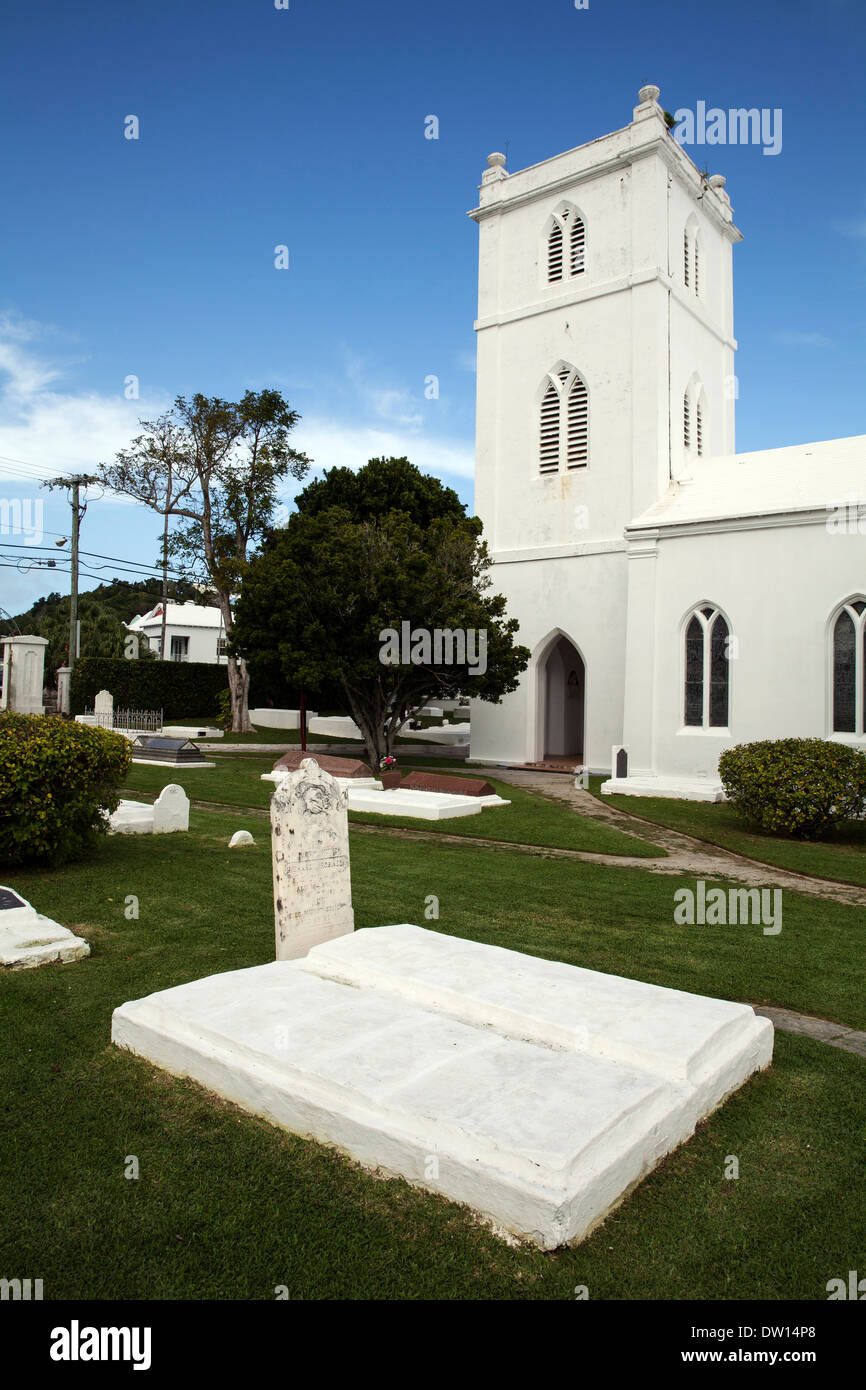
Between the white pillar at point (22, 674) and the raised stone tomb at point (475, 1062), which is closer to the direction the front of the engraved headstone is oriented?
the raised stone tomb

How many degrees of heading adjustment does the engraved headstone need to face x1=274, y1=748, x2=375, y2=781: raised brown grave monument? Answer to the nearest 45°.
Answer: approximately 135° to its left

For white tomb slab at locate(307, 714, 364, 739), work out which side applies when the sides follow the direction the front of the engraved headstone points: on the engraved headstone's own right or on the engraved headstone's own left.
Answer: on the engraved headstone's own left

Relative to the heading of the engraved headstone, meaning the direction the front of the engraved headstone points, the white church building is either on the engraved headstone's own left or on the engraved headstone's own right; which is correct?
on the engraved headstone's own left

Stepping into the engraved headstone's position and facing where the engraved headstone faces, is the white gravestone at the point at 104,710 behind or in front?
behind

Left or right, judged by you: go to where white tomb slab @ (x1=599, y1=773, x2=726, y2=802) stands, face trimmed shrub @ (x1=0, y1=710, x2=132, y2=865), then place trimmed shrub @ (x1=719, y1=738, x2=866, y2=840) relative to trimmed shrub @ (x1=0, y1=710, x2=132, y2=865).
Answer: left

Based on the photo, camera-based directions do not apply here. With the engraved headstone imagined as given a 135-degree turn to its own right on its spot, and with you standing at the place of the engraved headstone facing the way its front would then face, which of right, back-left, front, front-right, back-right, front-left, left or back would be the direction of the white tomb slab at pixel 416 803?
right

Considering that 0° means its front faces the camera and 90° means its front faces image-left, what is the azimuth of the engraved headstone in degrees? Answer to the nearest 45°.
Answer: approximately 315°

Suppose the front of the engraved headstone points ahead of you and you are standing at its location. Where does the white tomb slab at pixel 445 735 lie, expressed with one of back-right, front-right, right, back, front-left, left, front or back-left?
back-left
